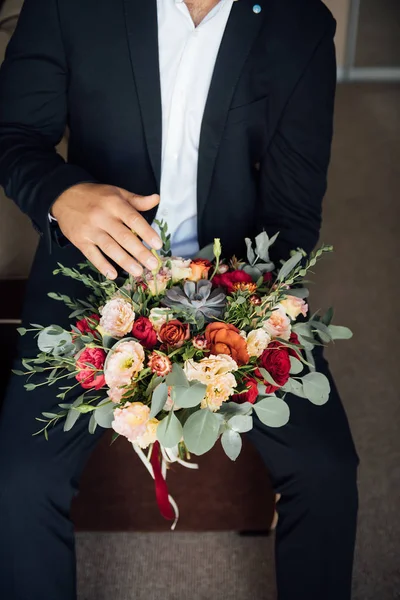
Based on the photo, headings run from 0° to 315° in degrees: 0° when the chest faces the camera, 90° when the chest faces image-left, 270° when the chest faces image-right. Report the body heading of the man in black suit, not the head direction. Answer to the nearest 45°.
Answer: approximately 0°
